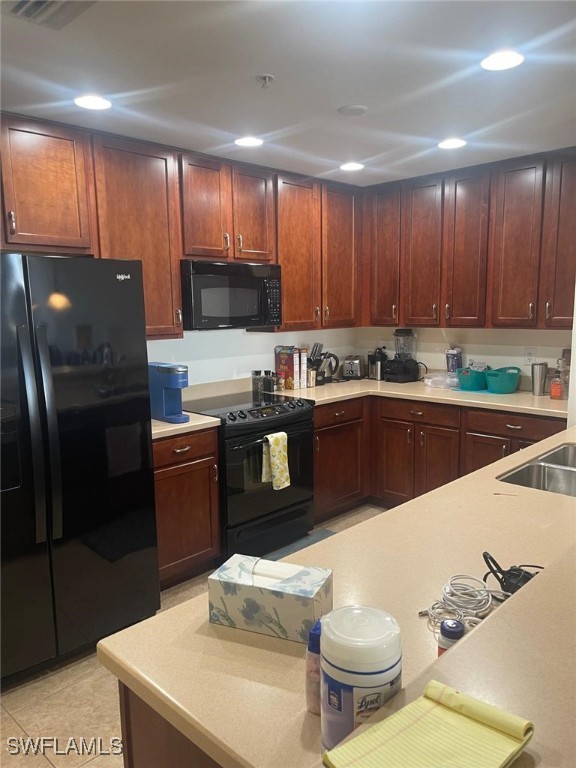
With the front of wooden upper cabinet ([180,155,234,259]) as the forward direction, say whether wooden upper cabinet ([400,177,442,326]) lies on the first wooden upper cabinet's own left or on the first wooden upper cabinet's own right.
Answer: on the first wooden upper cabinet's own left

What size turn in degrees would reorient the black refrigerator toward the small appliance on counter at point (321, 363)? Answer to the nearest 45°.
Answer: approximately 90° to its left

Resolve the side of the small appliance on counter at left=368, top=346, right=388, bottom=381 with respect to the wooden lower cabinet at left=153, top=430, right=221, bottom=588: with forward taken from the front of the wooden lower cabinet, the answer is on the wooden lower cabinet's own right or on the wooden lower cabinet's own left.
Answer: on the wooden lower cabinet's own left

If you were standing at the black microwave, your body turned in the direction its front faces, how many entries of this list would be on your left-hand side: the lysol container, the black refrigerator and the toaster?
1

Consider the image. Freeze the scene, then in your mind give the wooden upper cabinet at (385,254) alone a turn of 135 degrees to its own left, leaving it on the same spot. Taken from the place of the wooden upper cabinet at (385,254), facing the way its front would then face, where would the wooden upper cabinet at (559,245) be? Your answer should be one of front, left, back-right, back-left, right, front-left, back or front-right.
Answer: front-right

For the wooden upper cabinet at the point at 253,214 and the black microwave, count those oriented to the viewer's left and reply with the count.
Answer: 0

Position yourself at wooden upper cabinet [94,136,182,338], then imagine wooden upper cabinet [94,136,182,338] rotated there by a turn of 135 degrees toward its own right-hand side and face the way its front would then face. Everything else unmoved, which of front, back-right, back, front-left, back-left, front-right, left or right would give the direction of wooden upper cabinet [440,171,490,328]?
back

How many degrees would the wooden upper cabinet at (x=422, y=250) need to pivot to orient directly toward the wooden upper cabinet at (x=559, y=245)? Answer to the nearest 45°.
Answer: approximately 90° to its left

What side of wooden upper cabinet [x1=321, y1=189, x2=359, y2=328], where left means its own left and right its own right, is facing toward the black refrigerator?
right

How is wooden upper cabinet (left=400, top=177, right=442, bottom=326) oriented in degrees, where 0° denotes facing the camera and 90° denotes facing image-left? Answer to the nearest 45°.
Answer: approximately 45°

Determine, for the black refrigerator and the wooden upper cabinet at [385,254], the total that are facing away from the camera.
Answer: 0

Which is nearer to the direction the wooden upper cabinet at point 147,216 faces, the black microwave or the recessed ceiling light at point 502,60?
the recessed ceiling light

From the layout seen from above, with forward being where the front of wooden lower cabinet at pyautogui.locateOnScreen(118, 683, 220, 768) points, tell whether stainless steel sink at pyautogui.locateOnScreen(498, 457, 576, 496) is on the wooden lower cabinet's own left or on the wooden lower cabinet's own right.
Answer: on the wooden lower cabinet's own right

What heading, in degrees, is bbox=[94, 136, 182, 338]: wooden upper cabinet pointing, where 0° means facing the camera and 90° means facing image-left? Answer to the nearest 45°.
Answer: approximately 315°
